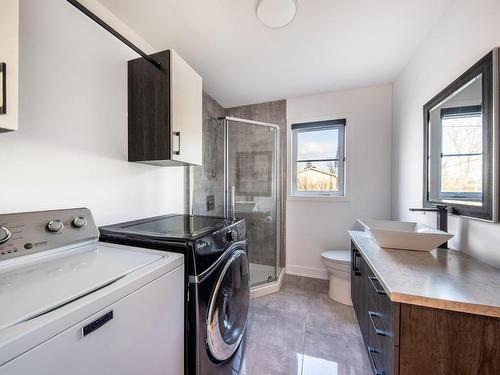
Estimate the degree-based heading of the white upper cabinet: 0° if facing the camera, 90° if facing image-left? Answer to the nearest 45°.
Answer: approximately 315°

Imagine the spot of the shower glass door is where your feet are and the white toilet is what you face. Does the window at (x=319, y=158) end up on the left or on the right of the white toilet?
left

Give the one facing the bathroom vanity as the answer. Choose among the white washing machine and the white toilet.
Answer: the white washing machine

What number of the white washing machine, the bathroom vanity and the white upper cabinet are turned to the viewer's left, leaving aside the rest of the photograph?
1

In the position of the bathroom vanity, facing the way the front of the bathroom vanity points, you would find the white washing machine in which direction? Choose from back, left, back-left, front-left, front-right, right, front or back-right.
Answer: front-left

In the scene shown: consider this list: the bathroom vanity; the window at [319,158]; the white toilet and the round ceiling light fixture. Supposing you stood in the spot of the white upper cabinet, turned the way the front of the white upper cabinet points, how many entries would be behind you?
0

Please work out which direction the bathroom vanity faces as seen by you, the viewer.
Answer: facing to the left of the viewer

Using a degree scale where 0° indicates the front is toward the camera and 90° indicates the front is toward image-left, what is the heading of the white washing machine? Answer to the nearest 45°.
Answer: approximately 315°
